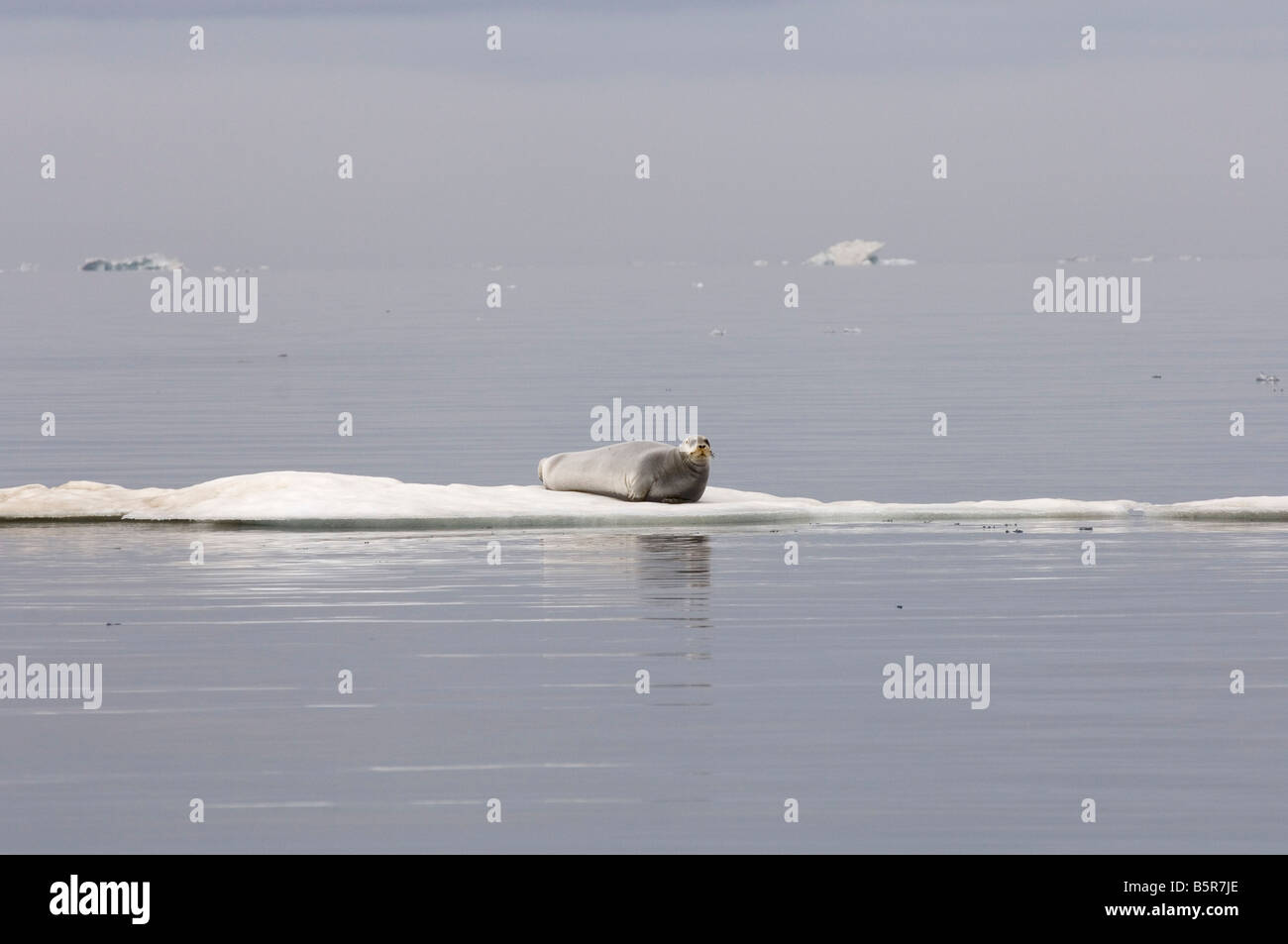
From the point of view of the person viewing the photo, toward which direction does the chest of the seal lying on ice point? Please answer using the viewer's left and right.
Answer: facing the viewer and to the right of the viewer
